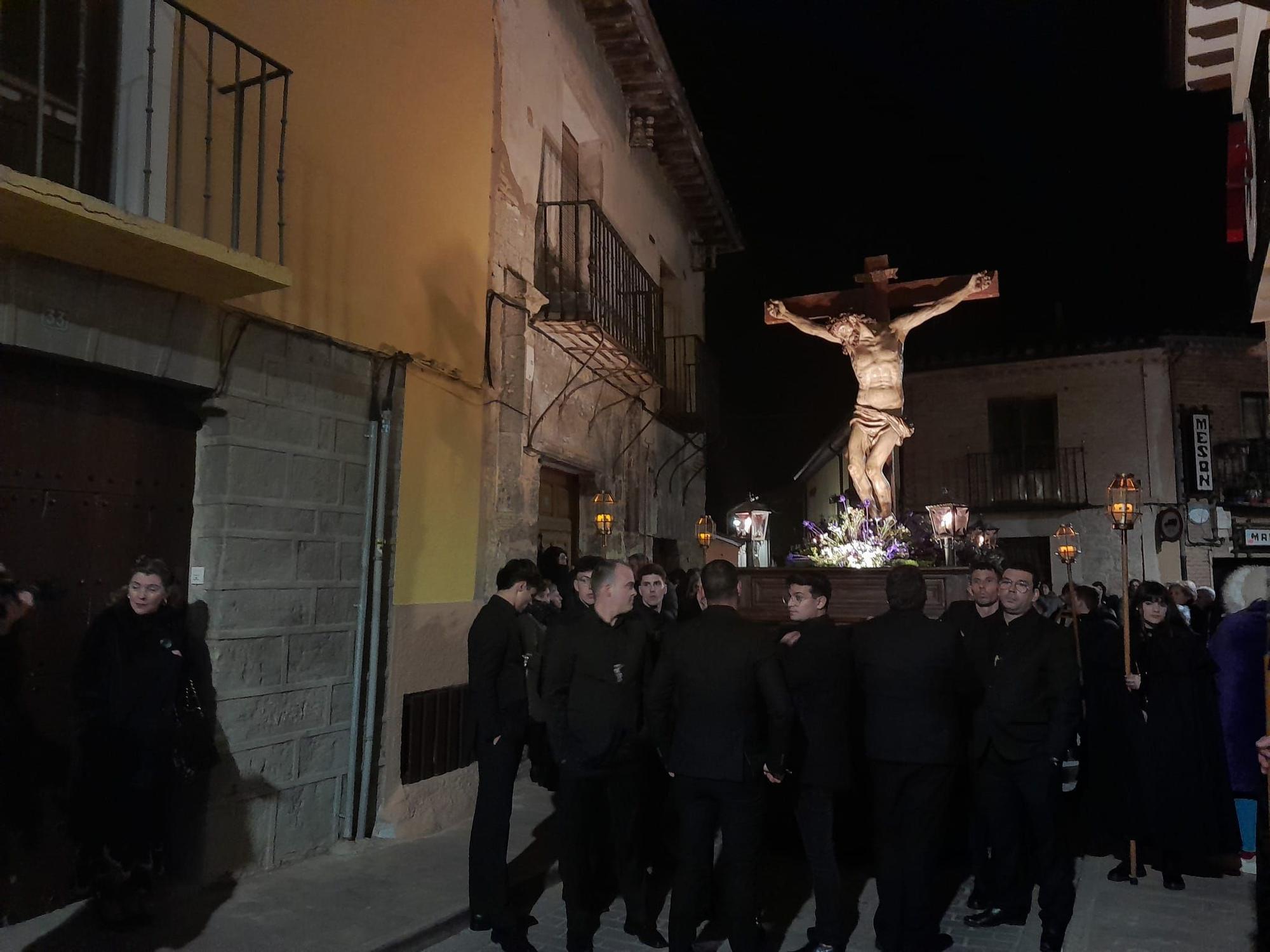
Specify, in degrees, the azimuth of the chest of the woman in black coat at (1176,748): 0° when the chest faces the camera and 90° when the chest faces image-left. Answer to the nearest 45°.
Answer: approximately 45°

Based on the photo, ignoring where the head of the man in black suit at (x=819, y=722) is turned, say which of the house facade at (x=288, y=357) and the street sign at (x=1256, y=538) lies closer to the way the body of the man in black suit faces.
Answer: the house facade

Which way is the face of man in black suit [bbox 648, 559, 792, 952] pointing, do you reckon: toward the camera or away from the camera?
away from the camera

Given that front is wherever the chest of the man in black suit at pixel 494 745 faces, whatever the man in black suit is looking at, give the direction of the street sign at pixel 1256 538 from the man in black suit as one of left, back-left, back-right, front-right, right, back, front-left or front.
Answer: front-left

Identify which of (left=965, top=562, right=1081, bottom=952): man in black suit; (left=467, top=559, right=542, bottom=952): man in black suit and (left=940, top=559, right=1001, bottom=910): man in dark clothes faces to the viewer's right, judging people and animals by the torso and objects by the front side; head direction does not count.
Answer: (left=467, top=559, right=542, bottom=952): man in black suit

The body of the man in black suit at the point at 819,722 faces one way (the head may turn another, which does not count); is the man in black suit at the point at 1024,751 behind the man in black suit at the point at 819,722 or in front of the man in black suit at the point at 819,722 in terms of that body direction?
behind

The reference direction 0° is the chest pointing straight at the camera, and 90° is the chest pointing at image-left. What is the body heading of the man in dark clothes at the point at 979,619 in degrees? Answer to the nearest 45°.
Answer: approximately 0°

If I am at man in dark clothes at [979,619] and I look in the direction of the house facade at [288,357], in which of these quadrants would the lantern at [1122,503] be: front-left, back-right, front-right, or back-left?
back-right

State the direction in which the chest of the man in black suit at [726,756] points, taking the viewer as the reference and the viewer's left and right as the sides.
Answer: facing away from the viewer
